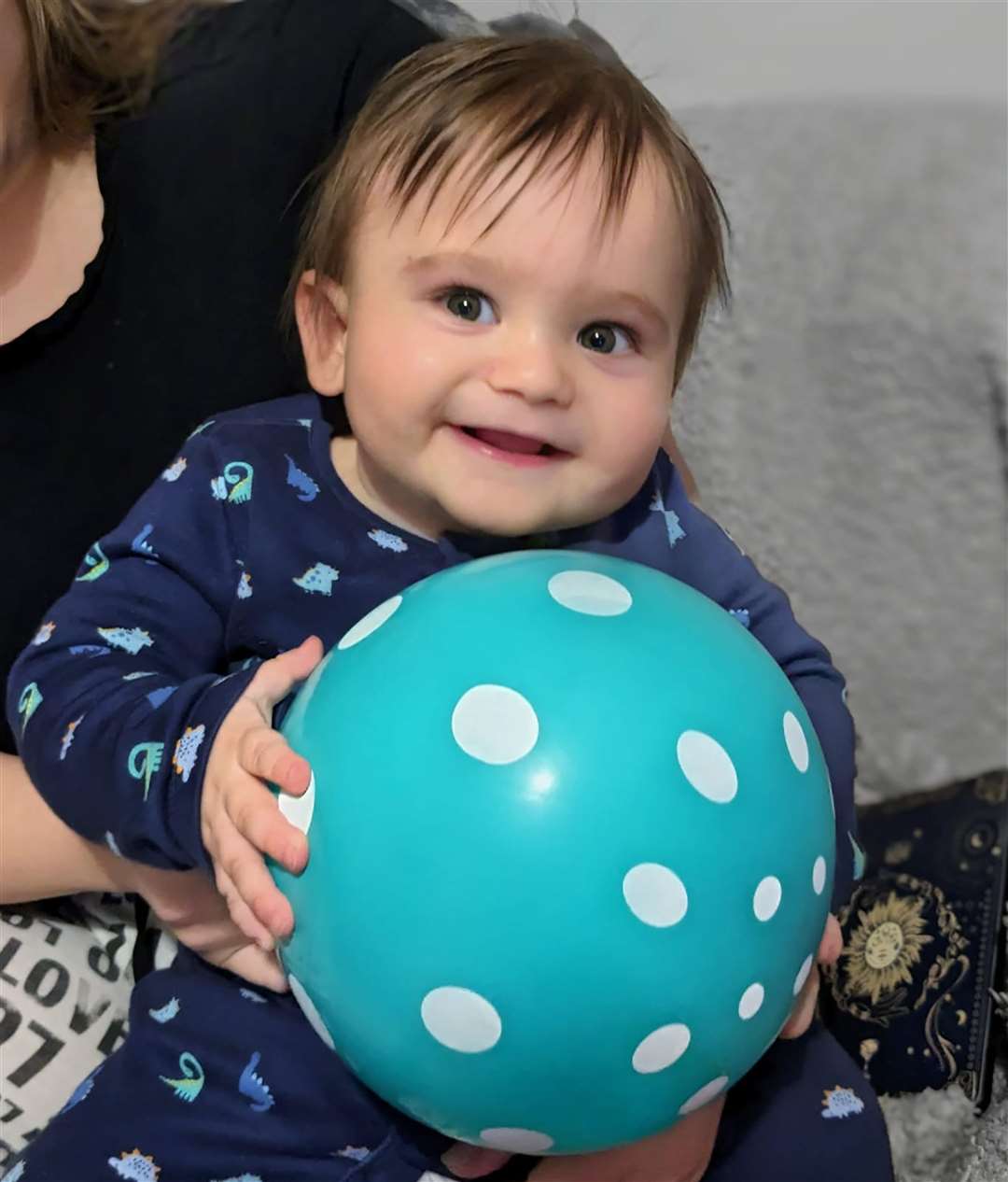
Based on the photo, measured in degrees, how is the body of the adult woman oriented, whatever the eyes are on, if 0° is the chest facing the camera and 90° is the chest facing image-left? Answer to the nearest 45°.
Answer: approximately 0°

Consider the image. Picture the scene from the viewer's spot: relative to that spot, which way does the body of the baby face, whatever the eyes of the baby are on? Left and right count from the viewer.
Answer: facing the viewer
